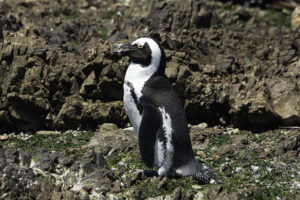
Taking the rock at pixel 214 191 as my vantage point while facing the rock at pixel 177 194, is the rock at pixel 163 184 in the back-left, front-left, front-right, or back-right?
front-right

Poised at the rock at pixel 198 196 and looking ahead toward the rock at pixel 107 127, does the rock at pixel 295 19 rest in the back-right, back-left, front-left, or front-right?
front-right

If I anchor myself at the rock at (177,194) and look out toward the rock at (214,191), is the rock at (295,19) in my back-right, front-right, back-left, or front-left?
front-left

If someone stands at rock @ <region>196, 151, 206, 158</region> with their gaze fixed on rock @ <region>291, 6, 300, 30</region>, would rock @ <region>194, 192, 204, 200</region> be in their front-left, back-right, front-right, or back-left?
back-right

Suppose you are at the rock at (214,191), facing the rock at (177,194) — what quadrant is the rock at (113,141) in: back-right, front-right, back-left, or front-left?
front-right

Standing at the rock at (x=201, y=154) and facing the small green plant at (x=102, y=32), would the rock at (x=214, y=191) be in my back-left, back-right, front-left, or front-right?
back-left

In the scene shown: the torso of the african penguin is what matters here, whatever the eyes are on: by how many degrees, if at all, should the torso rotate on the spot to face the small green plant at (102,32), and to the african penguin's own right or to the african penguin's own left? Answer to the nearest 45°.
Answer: approximately 90° to the african penguin's own right

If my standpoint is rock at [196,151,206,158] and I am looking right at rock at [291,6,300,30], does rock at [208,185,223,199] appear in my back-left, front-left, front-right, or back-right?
back-right

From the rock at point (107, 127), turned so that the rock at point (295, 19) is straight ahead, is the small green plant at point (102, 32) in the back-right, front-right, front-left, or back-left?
front-left

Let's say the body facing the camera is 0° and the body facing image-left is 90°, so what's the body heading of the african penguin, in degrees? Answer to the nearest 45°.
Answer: approximately 90°
